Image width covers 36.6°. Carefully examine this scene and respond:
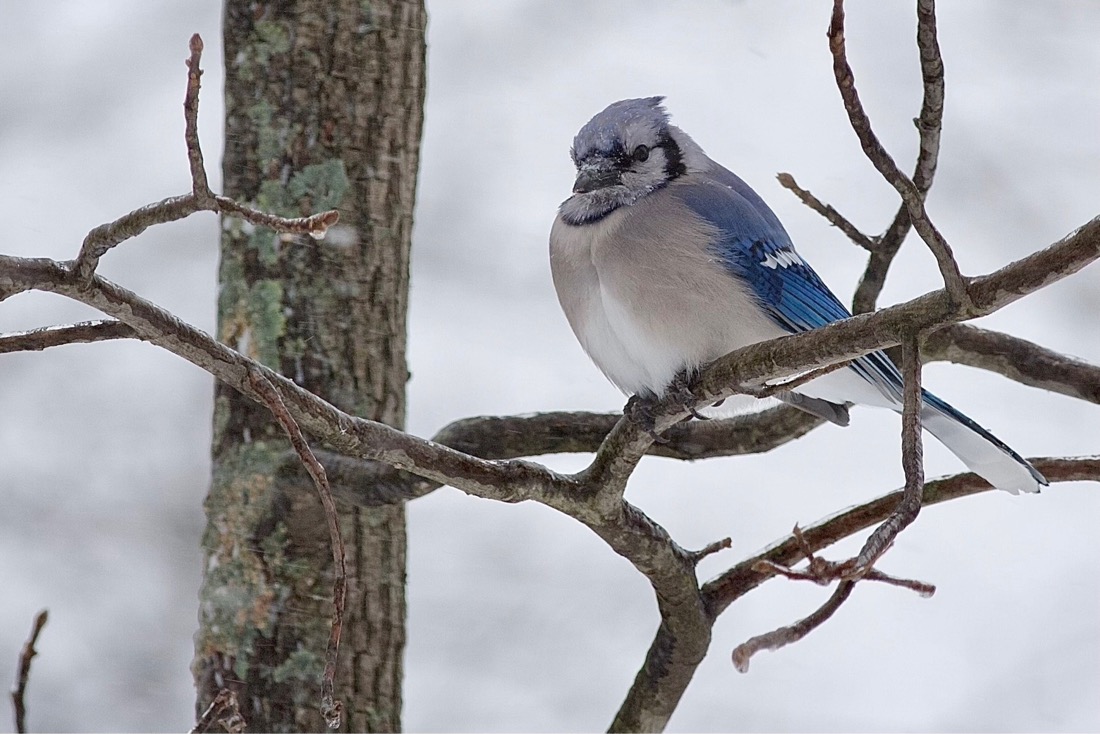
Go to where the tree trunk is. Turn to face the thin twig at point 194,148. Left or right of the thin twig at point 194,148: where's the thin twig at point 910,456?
left

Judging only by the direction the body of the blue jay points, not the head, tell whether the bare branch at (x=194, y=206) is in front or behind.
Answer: in front

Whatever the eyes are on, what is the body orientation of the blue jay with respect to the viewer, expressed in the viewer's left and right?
facing the viewer and to the left of the viewer

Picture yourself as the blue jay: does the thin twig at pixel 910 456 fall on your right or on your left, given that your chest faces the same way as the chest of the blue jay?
on your left
